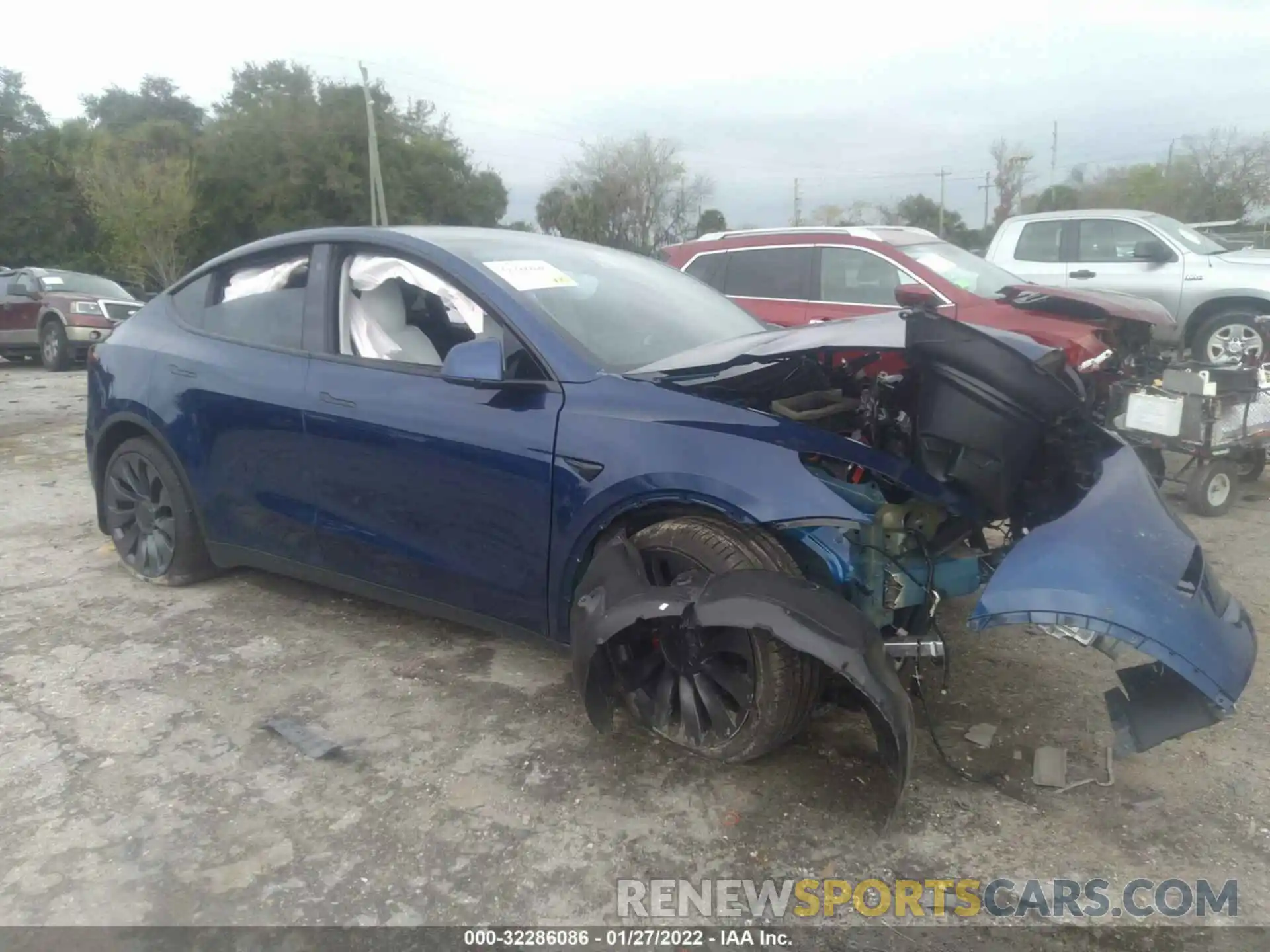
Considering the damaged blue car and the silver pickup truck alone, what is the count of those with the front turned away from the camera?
0

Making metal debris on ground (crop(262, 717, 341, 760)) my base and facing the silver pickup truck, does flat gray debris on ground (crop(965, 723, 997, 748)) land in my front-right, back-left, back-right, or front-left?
front-right

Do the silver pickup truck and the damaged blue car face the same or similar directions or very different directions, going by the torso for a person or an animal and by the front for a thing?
same or similar directions

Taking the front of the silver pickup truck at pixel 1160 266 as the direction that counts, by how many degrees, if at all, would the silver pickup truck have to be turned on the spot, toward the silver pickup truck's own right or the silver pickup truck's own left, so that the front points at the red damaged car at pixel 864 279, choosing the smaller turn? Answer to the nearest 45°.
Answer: approximately 135° to the silver pickup truck's own right

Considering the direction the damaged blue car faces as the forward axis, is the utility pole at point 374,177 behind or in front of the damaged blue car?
behind

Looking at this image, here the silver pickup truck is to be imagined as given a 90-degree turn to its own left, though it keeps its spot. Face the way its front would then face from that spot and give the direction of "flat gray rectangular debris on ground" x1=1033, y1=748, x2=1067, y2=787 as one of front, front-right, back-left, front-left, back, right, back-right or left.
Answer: back

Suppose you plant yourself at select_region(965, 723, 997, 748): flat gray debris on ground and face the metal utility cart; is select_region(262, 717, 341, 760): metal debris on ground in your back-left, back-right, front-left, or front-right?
back-left

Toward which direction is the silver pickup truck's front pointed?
to the viewer's right

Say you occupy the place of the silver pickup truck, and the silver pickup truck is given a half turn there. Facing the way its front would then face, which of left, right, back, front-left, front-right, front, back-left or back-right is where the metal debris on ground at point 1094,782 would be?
left

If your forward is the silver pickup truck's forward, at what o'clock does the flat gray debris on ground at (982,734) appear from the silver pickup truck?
The flat gray debris on ground is roughly at 3 o'clock from the silver pickup truck.

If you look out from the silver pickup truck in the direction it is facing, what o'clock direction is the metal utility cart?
The metal utility cart is roughly at 3 o'clock from the silver pickup truck.
